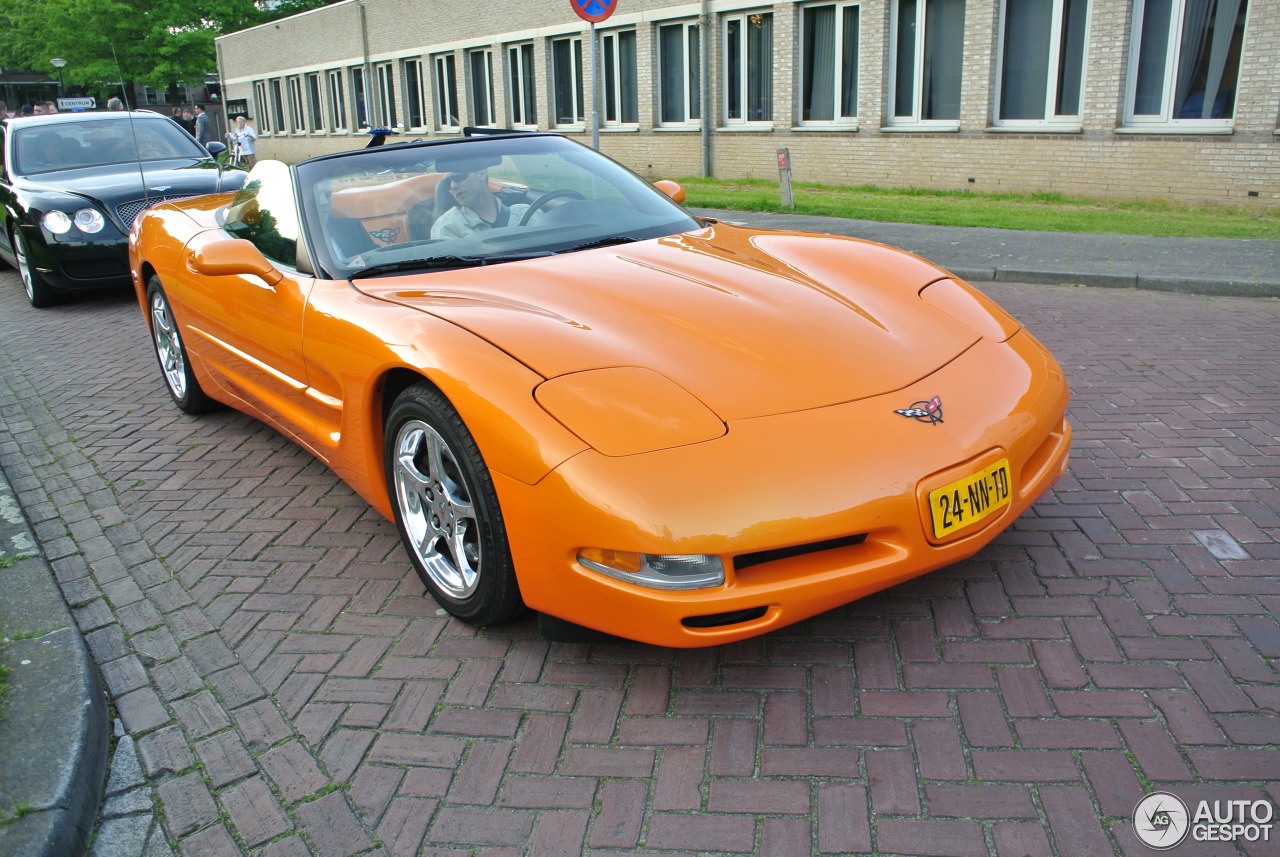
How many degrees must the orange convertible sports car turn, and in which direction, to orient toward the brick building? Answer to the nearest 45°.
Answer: approximately 135° to its left

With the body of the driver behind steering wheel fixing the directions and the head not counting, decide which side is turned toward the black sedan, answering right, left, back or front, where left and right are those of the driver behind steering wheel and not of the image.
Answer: back

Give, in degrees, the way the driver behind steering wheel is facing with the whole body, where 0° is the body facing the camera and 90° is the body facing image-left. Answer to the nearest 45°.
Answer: approximately 315°

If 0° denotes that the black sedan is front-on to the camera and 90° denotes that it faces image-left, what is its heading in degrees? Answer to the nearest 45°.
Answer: approximately 315°

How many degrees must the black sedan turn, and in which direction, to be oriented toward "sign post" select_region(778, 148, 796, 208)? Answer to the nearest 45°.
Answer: approximately 45° to its left

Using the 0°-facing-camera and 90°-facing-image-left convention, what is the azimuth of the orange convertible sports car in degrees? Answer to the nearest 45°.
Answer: approximately 315°

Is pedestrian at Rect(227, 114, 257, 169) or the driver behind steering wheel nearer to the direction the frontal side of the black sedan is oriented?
the driver behind steering wheel
